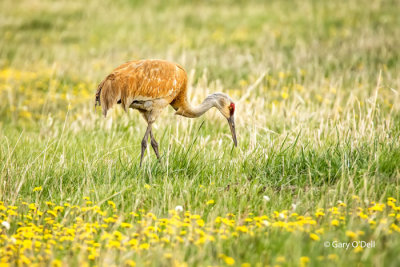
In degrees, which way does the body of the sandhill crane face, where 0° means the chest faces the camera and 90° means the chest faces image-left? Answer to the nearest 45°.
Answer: approximately 270°
